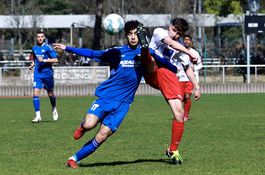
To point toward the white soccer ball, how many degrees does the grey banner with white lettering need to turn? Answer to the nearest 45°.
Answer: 0° — it already faces it

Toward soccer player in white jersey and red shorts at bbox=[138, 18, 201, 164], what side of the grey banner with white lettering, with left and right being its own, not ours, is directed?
front

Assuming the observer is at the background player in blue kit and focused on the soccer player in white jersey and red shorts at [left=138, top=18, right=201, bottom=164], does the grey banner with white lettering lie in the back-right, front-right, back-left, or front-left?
back-left

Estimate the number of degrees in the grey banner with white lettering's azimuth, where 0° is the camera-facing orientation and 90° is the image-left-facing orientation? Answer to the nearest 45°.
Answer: approximately 0°

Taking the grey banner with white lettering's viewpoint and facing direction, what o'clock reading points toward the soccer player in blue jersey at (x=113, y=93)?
The soccer player in blue jersey is roughly at 12 o'clock from the grey banner with white lettering.

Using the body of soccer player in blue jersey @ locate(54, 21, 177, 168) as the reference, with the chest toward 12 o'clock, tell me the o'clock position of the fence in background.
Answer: The fence in background is roughly at 6 o'clock from the soccer player in blue jersey.
